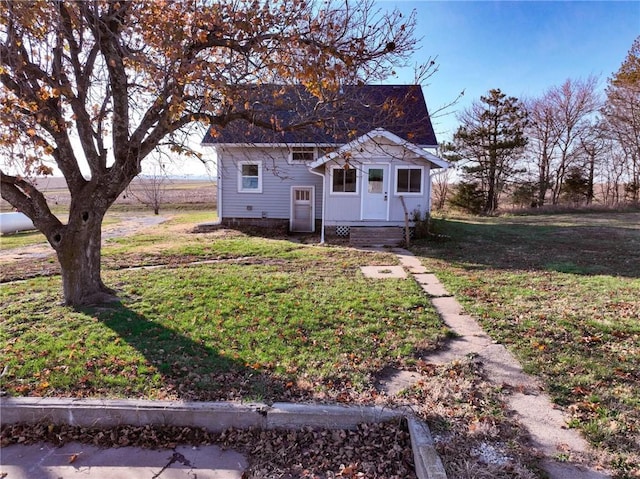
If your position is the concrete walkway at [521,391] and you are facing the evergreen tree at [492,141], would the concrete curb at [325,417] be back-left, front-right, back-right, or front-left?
back-left

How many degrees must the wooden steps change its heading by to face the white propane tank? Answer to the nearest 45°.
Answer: approximately 90° to its right

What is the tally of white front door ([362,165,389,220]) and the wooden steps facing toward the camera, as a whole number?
2

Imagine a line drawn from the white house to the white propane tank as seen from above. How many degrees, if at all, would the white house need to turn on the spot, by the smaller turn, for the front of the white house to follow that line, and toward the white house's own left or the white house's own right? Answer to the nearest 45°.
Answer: approximately 90° to the white house's own right

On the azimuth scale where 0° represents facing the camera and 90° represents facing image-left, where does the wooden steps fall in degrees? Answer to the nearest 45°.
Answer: approximately 0°

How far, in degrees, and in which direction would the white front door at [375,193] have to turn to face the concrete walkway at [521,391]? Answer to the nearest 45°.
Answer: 0° — it already faces it
